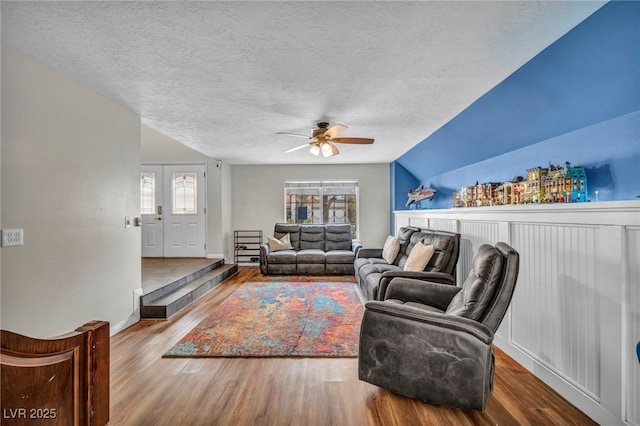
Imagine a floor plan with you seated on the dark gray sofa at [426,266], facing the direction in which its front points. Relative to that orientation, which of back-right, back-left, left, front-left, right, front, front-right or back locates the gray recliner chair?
front-left

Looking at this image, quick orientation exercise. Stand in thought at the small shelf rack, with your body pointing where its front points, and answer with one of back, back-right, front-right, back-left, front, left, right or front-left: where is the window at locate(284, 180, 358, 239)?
left

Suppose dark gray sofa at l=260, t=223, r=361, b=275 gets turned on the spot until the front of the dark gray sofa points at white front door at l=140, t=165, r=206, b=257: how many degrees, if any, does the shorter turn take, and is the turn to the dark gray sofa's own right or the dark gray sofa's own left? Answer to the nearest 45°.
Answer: approximately 90° to the dark gray sofa's own right

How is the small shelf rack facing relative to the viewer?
toward the camera

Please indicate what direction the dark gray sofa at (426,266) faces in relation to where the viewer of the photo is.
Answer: facing the viewer and to the left of the viewer

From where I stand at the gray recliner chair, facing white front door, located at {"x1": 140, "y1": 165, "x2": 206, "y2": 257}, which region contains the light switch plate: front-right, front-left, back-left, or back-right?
front-left

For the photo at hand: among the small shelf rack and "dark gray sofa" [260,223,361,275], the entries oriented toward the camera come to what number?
2

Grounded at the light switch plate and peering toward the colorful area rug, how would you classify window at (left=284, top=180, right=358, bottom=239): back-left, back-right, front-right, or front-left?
front-left

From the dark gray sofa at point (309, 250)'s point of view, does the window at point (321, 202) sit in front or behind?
behind

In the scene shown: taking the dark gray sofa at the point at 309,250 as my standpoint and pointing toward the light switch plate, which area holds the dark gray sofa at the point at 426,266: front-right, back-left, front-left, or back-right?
front-left

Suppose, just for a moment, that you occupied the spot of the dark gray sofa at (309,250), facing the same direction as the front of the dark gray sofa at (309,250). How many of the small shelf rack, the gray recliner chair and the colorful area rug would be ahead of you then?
2

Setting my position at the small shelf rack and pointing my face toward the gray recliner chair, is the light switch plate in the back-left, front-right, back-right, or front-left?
front-right

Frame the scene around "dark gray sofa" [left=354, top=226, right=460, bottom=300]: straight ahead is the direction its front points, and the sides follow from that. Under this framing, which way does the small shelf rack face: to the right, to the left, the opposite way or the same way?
to the left

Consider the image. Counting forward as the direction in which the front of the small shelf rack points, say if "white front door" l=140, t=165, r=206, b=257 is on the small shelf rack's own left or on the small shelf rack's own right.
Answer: on the small shelf rack's own right

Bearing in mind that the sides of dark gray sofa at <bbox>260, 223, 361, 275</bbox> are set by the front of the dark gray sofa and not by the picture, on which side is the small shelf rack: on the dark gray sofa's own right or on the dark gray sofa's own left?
on the dark gray sofa's own right

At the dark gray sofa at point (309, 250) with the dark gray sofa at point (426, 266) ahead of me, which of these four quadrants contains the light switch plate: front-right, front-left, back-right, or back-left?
front-right

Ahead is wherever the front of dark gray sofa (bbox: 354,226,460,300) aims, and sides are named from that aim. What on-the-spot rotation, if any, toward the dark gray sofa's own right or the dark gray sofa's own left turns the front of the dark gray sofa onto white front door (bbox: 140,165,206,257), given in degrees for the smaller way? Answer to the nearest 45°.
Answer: approximately 45° to the dark gray sofa's own right

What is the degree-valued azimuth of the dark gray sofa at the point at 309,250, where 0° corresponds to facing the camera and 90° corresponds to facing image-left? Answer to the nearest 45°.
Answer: approximately 0°
